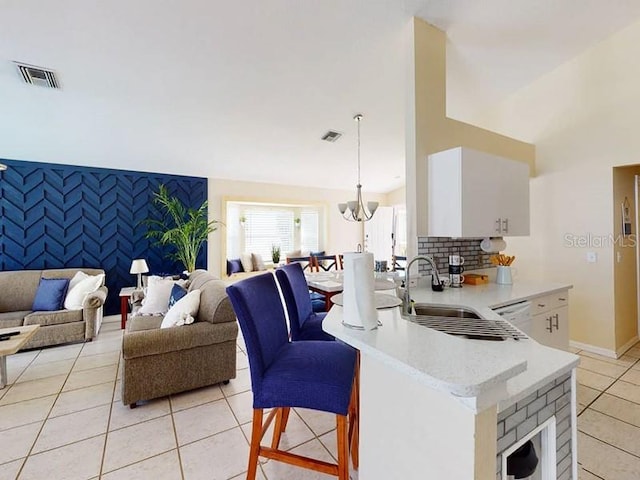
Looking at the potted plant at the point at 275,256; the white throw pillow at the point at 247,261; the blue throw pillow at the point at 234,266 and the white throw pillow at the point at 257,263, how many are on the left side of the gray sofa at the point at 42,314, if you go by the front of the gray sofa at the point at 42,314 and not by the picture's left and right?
4

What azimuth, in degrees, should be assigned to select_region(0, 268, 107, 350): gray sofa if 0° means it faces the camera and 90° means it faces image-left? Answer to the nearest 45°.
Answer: approximately 0°

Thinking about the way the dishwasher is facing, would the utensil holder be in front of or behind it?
behind

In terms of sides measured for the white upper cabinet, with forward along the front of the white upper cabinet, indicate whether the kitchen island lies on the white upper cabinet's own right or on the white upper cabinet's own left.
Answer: on the white upper cabinet's own right

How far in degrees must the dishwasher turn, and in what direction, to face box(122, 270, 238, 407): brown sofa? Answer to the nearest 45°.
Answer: approximately 90° to its right

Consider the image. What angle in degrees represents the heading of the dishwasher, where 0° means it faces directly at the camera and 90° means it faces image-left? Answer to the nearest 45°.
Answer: approximately 315°

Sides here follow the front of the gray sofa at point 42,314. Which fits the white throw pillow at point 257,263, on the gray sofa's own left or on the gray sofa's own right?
on the gray sofa's own left

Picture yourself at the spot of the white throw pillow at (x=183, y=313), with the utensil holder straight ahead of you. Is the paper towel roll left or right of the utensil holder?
right
